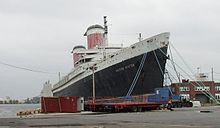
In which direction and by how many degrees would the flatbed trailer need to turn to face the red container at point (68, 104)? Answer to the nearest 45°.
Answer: approximately 135° to its left

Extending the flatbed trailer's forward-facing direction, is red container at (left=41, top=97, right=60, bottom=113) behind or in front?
behind

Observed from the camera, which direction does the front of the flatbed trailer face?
facing to the right of the viewer
